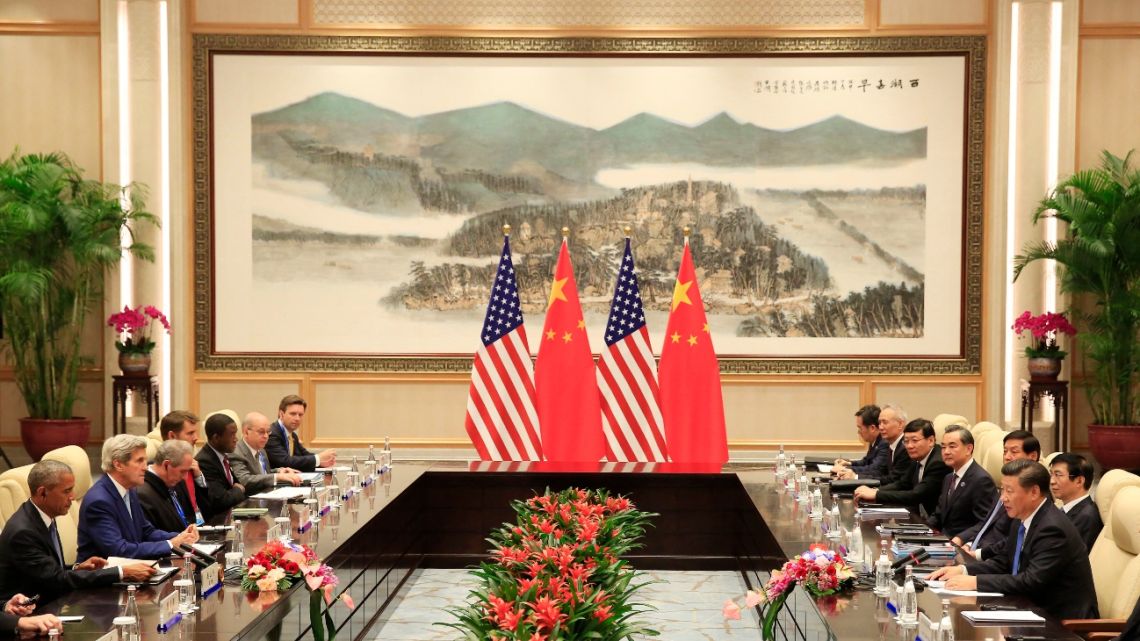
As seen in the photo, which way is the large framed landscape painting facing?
toward the camera

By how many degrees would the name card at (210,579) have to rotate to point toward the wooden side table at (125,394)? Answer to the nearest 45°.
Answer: approximately 135° to its left

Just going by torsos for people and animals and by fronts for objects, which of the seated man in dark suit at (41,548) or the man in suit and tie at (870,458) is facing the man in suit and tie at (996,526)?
the seated man in dark suit

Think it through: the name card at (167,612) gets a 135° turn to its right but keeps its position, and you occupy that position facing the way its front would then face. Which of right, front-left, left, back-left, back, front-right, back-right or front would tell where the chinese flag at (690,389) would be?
back-right

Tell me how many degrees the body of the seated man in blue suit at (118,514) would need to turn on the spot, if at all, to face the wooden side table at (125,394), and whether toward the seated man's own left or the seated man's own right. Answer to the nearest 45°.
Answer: approximately 90° to the seated man's own left

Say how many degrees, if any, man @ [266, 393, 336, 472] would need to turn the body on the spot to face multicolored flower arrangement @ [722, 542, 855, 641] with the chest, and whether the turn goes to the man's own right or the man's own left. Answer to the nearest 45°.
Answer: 0° — they already face it

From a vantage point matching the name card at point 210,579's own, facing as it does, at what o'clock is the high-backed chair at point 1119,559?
The high-backed chair is roughly at 11 o'clock from the name card.

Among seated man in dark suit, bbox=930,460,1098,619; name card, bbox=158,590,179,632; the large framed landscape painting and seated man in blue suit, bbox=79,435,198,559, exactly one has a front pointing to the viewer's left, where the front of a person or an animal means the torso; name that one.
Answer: seated man in dark suit, bbox=930,460,1098,619

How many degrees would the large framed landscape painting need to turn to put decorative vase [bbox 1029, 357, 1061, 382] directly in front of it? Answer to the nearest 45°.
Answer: approximately 90° to its left

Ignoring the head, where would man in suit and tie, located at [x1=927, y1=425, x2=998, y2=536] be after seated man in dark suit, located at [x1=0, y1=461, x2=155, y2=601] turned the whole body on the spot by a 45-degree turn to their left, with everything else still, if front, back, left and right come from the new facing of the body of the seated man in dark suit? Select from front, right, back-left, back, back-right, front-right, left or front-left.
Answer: front-right

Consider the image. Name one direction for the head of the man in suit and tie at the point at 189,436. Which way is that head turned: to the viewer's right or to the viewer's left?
to the viewer's right

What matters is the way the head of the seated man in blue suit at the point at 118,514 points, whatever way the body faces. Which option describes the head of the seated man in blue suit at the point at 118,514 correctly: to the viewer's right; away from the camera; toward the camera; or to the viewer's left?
to the viewer's right

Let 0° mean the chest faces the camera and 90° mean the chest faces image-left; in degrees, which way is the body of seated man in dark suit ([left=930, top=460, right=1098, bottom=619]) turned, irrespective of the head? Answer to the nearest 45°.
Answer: approximately 90°

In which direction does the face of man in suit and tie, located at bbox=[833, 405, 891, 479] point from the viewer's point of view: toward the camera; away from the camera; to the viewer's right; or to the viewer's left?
to the viewer's left

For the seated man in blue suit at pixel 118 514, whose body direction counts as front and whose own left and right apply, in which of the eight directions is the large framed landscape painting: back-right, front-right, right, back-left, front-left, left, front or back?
front-left

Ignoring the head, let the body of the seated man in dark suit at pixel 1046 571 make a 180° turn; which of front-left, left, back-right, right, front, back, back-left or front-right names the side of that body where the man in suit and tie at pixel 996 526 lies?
left

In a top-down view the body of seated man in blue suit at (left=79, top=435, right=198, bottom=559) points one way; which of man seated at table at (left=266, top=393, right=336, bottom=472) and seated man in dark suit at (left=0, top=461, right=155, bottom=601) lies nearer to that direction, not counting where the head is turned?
the man seated at table
